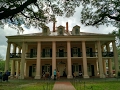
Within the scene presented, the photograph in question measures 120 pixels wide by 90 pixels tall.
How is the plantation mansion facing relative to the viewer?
toward the camera
